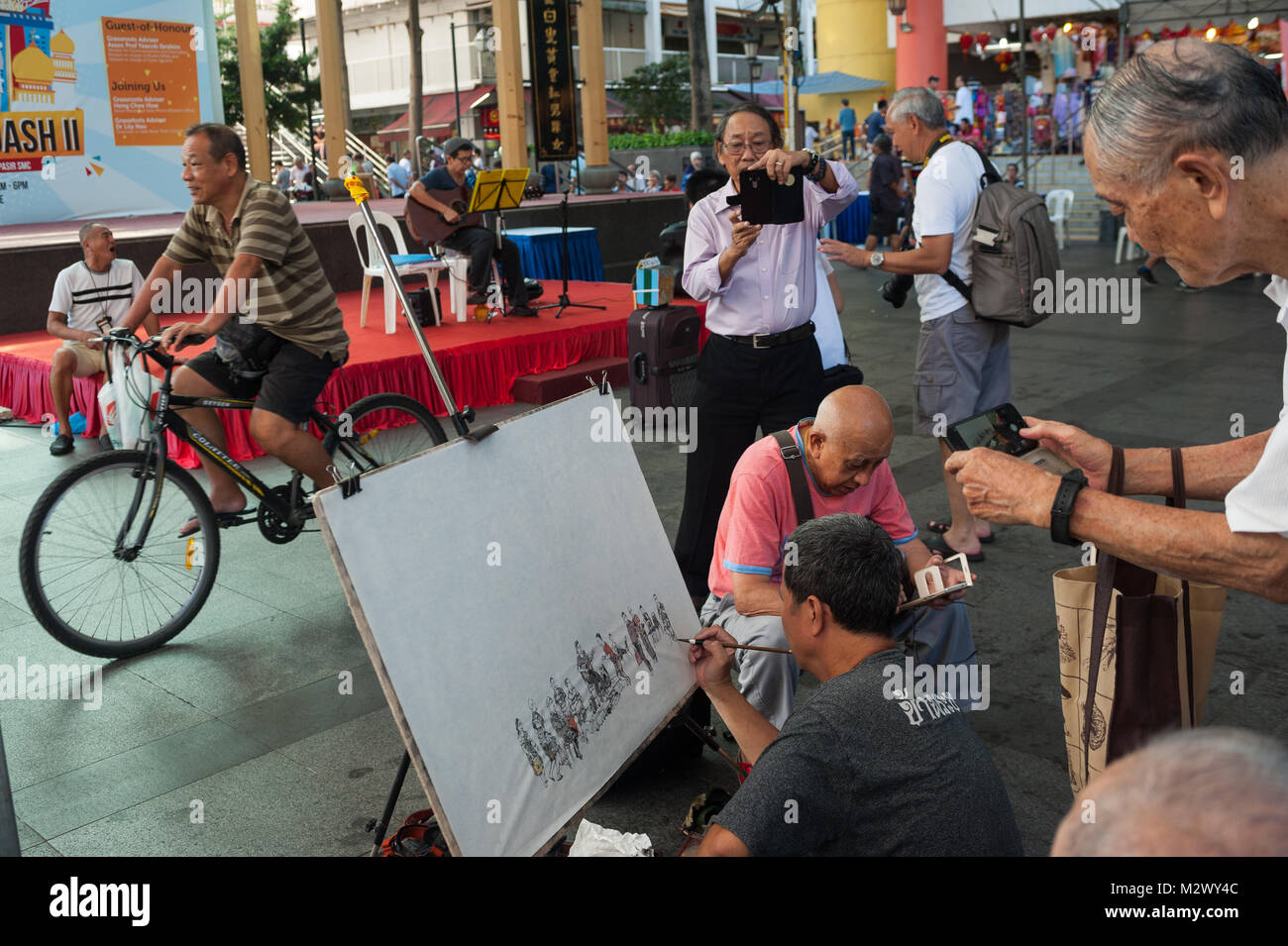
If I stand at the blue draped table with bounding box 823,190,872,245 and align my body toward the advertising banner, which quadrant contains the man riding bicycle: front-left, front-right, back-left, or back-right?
front-left

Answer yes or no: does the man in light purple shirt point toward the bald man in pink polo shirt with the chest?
yes

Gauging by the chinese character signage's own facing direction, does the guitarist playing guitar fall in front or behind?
in front

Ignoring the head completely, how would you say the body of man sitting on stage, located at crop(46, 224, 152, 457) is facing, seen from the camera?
toward the camera

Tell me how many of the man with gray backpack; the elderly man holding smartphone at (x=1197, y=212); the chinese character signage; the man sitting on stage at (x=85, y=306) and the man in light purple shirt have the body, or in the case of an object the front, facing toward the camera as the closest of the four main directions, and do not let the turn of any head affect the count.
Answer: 3

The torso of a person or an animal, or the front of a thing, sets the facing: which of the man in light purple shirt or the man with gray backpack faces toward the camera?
the man in light purple shirt

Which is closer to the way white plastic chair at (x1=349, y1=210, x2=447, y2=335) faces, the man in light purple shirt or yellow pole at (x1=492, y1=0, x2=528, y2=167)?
the man in light purple shirt

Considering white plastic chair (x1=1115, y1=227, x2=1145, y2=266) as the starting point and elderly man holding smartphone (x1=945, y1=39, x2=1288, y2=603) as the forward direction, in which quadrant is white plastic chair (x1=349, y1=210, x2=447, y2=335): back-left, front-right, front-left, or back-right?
front-right

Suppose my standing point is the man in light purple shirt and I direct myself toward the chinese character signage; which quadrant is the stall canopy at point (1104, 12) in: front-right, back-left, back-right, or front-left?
front-right

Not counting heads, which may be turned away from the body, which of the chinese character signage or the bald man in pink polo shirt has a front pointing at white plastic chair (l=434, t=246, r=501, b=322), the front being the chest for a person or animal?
the chinese character signage

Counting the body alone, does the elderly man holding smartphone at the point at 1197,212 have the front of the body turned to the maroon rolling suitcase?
no

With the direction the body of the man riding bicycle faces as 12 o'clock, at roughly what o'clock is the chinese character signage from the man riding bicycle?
The chinese character signage is roughly at 5 o'clock from the man riding bicycle.

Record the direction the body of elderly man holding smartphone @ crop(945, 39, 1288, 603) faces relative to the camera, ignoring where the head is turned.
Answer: to the viewer's left

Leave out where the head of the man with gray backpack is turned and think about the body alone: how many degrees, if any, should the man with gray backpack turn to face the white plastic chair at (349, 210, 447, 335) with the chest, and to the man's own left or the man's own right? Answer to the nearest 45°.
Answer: approximately 45° to the man's own right

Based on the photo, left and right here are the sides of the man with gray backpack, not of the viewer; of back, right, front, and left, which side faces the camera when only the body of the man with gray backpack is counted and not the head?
left

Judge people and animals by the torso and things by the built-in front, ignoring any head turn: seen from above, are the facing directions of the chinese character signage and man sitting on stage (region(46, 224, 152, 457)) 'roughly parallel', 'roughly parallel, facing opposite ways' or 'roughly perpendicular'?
roughly parallel

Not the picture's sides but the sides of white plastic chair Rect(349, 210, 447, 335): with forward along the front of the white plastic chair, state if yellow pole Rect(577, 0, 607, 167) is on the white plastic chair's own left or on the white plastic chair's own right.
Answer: on the white plastic chair's own left
